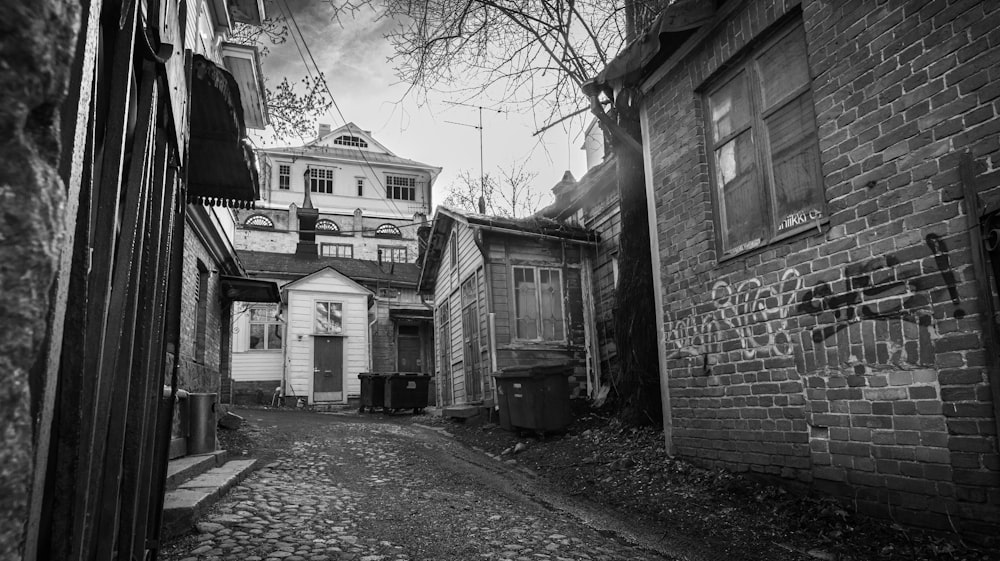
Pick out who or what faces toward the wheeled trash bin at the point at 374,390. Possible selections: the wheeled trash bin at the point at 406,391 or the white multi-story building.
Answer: the white multi-story building

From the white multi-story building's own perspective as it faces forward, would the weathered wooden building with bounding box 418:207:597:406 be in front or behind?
in front

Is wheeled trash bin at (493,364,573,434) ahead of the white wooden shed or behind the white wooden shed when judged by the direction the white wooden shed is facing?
ahead

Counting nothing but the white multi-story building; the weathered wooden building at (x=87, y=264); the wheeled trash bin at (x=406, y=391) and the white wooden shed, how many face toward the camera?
3

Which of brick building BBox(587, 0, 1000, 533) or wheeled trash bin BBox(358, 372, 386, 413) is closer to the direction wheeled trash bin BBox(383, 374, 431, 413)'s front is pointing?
the brick building

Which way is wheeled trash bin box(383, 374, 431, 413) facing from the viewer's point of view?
toward the camera

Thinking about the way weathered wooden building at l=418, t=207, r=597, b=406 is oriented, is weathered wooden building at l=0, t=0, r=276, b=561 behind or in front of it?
in front

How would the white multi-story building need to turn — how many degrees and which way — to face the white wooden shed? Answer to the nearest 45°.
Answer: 0° — it already faces it

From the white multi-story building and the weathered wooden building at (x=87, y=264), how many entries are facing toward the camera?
1

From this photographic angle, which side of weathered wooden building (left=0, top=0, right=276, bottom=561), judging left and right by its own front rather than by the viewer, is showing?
right

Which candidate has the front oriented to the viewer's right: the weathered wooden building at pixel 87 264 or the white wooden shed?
the weathered wooden building

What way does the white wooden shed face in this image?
toward the camera

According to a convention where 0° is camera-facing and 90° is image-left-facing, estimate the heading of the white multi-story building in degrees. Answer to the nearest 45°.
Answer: approximately 0°

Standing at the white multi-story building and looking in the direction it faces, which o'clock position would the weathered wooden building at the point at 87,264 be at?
The weathered wooden building is roughly at 12 o'clock from the white multi-story building.

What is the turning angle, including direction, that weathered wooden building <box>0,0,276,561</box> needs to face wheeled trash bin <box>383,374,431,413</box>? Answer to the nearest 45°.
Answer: approximately 45° to its left

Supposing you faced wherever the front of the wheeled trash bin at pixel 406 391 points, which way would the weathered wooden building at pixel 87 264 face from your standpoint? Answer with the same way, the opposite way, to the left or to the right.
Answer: to the left

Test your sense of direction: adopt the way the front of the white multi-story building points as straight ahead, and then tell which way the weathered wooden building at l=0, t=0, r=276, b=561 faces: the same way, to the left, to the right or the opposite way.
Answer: to the left

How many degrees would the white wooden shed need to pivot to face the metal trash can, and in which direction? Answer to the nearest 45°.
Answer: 0° — it already faces it

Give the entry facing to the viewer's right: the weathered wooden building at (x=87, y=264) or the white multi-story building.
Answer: the weathered wooden building
